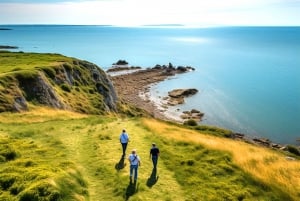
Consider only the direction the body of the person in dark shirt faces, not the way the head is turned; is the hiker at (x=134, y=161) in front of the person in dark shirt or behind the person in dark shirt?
behind

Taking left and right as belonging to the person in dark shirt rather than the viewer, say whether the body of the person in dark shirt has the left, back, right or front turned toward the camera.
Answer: back
